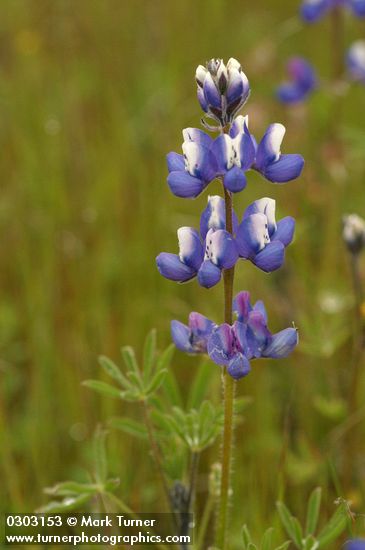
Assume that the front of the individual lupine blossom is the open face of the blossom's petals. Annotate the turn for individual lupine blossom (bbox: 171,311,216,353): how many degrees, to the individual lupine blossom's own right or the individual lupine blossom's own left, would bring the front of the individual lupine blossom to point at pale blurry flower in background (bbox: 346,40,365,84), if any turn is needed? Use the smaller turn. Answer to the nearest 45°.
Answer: approximately 135° to the individual lupine blossom's own right

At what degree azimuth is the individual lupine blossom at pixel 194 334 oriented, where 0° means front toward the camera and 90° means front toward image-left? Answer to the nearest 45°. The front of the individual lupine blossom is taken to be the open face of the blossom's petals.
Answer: approximately 90°

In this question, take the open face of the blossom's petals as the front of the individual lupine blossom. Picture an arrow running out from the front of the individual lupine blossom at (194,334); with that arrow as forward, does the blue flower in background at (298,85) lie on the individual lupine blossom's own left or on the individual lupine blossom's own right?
on the individual lupine blossom's own right

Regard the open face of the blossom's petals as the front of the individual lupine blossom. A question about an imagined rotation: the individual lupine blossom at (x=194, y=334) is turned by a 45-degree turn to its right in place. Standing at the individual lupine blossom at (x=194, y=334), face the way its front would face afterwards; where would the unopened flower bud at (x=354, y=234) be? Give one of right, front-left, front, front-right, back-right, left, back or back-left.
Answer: right
